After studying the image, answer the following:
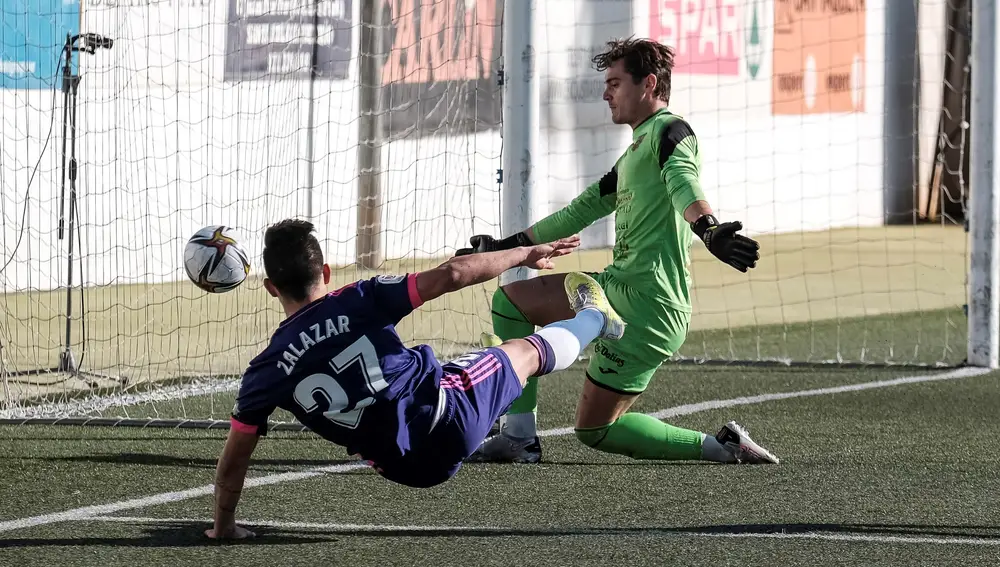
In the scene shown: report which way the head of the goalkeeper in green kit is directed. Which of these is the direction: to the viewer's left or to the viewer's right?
to the viewer's left

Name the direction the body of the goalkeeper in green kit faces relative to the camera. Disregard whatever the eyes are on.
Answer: to the viewer's left

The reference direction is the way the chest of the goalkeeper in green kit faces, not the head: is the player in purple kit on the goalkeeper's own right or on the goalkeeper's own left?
on the goalkeeper's own left
